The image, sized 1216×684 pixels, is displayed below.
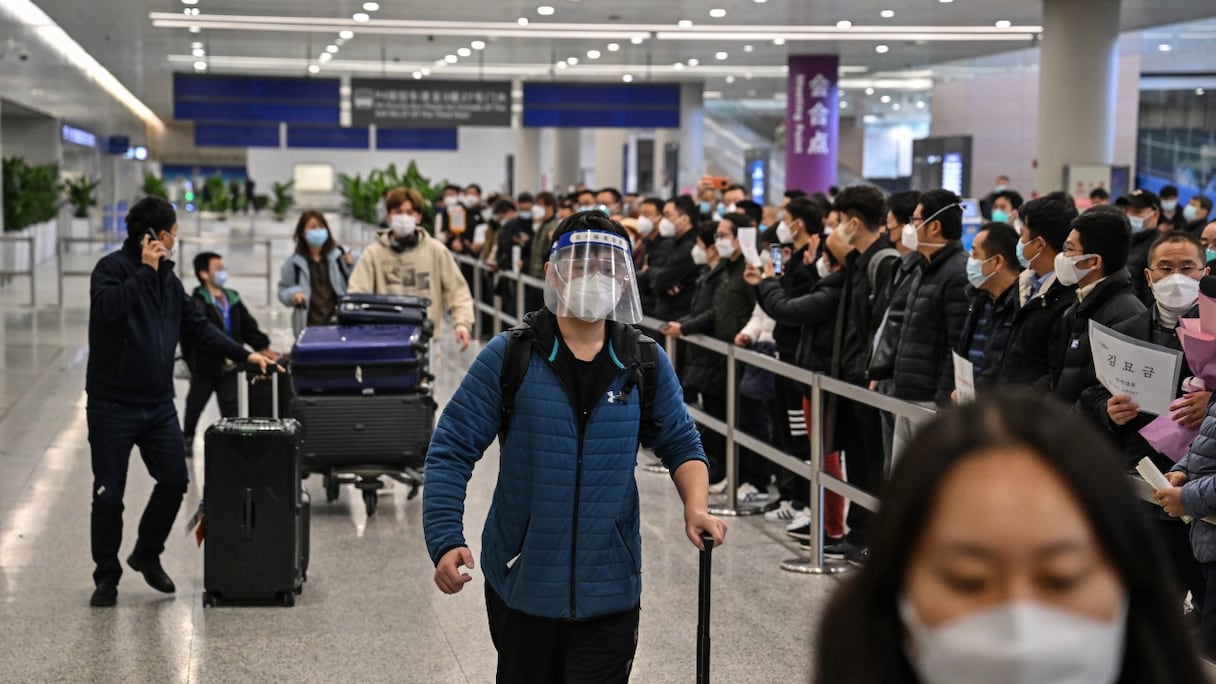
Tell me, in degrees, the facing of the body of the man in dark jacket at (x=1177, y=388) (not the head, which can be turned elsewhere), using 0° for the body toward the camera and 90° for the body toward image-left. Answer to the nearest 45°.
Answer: approximately 0°

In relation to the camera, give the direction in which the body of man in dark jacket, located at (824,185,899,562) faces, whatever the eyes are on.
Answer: to the viewer's left

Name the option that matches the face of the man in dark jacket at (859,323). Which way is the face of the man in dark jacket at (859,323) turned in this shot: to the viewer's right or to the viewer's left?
to the viewer's left

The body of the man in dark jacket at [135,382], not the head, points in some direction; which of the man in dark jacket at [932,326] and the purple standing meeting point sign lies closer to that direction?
the man in dark jacket

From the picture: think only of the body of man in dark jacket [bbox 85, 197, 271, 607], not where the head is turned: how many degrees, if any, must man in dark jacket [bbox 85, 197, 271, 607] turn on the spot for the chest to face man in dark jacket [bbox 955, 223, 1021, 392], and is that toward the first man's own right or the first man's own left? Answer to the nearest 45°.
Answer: approximately 45° to the first man's own left

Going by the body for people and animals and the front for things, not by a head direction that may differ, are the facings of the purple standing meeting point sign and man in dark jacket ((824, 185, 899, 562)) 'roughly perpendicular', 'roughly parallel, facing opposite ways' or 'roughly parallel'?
roughly perpendicular

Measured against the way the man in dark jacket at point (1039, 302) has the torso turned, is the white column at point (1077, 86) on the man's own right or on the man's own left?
on the man's own right

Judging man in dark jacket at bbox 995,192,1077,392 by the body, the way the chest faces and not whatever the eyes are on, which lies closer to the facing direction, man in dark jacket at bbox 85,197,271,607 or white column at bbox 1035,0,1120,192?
the man in dark jacket

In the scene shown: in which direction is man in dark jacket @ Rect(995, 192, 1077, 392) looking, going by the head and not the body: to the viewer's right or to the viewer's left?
to the viewer's left

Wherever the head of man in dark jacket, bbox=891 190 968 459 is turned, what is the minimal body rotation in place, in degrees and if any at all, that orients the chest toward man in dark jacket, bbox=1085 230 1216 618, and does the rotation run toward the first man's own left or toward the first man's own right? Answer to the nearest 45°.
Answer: approximately 135° to the first man's own left

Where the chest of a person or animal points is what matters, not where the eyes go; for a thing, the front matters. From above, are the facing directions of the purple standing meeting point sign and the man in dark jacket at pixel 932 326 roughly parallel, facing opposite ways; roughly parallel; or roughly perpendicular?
roughly perpendicular

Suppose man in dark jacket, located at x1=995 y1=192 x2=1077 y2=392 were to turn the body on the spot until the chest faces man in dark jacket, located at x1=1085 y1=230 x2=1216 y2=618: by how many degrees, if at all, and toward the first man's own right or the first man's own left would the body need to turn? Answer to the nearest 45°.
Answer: approximately 135° to the first man's own left
